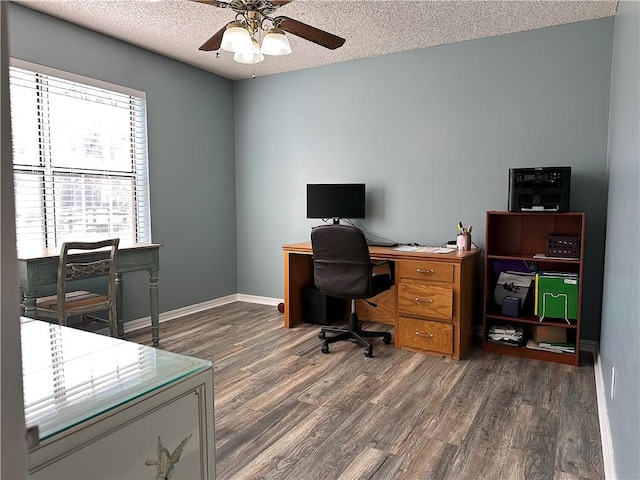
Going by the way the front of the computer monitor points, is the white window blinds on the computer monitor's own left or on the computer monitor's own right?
on the computer monitor's own right

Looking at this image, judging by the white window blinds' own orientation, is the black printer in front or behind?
in front

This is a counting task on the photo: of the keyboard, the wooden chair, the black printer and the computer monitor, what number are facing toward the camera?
3

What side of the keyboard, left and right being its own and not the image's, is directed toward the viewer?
front

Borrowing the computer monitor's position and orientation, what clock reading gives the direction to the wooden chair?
The wooden chair is roughly at 2 o'clock from the computer monitor.

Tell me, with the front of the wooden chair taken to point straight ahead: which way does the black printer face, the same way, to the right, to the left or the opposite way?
to the left

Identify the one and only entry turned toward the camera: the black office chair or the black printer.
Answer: the black printer

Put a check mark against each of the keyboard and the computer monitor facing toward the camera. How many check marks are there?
2

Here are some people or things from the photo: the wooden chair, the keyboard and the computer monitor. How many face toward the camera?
2

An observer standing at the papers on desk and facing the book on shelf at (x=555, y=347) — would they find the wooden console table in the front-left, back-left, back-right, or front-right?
back-right

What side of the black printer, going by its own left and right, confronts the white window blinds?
right

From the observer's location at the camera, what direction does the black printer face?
facing the viewer

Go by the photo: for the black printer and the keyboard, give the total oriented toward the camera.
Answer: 2

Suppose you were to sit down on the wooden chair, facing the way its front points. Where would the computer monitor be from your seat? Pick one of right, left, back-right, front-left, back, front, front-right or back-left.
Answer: back-right

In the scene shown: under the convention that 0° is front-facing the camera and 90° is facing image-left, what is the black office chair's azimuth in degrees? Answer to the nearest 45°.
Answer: approximately 225°
